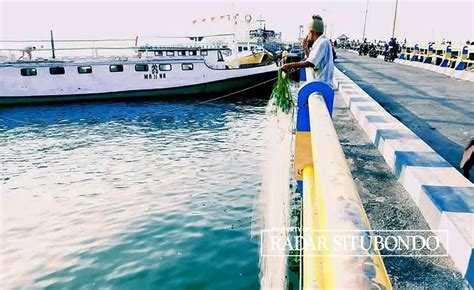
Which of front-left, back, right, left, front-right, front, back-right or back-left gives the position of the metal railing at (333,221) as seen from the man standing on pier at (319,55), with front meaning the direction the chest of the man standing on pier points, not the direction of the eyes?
left

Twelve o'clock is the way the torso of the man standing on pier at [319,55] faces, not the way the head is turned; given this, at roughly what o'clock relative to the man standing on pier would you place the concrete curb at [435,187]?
The concrete curb is roughly at 8 o'clock from the man standing on pier.

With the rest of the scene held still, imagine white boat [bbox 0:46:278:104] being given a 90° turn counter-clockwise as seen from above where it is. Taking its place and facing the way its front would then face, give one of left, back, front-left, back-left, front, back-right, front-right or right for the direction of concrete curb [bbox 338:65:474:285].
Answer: back

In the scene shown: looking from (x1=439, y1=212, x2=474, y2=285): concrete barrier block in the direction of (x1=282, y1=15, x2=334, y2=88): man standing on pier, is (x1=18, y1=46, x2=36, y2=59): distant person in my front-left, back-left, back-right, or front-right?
front-left

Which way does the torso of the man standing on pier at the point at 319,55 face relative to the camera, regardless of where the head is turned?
to the viewer's left

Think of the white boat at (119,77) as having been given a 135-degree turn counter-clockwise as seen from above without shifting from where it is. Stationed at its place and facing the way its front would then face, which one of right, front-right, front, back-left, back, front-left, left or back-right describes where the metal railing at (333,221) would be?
back-left

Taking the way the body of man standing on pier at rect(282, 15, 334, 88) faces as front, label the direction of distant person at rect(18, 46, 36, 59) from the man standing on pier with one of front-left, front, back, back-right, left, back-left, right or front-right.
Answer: front-right

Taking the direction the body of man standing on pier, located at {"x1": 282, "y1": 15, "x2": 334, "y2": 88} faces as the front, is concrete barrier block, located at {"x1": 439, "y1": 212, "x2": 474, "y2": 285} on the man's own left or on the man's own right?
on the man's own left

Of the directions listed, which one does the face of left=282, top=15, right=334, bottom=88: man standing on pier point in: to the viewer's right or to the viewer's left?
to the viewer's left

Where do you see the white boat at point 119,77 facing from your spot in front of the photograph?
facing to the right of the viewer

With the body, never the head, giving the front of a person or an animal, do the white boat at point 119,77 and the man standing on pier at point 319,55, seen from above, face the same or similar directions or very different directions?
very different directions

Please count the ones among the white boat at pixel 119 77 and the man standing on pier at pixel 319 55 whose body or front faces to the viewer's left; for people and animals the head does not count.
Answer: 1
